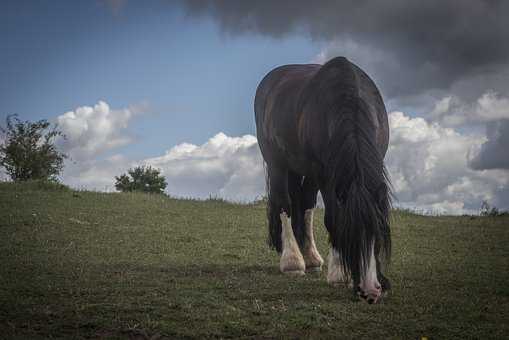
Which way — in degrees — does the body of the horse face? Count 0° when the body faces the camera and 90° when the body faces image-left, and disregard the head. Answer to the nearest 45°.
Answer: approximately 315°

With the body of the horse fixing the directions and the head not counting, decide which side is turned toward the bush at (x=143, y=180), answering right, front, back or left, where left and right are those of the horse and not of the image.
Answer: back
